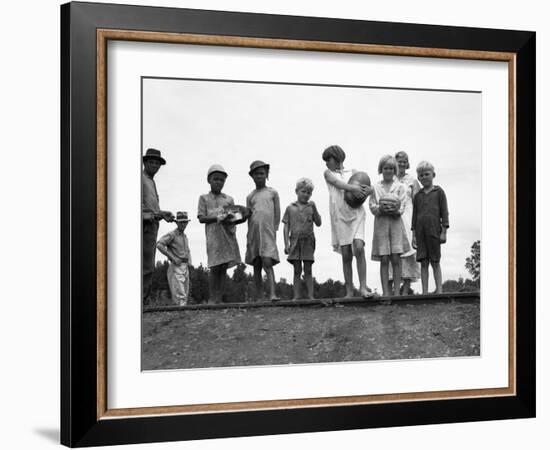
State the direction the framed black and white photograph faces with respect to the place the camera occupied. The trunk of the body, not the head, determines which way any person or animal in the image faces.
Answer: facing the viewer and to the right of the viewer
